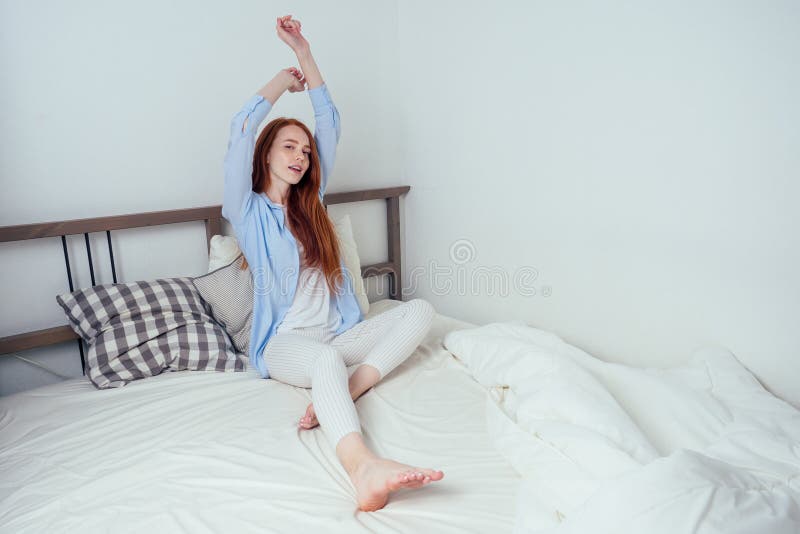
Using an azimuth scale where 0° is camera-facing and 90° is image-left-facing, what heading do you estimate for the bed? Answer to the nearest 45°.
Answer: approximately 315°

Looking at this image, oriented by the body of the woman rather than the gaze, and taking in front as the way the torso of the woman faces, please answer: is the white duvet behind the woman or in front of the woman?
in front

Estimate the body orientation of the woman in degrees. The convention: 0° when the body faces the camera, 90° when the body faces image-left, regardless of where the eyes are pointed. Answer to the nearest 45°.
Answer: approximately 315°
